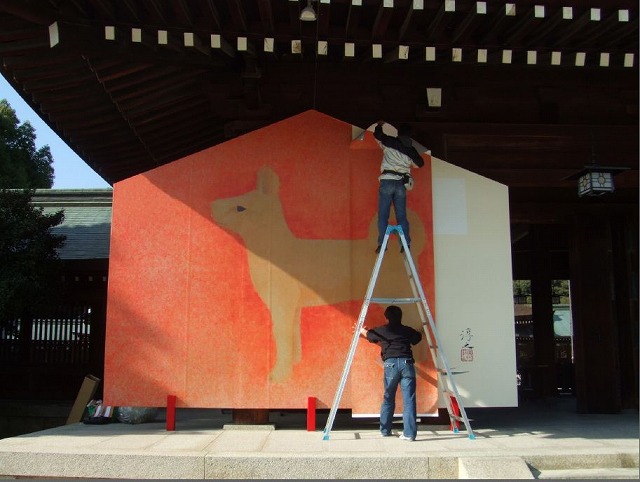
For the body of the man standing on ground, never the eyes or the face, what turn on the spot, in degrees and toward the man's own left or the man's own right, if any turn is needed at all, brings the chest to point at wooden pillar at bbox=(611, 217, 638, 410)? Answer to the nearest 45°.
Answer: approximately 45° to the man's own right

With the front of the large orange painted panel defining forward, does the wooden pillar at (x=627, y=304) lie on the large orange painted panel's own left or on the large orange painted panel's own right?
on the large orange painted panel's own left

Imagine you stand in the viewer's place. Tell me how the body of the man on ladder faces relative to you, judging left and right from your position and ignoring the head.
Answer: facing away from the viewer

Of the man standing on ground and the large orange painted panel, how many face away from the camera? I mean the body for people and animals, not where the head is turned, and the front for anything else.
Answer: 1

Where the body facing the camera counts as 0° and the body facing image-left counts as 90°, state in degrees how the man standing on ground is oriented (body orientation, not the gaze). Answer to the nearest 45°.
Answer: approximately 180°

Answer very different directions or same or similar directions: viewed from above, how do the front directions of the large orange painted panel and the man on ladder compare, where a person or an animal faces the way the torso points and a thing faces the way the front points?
very different directions

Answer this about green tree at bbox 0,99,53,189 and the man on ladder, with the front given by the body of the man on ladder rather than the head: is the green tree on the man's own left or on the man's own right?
on the man's own left

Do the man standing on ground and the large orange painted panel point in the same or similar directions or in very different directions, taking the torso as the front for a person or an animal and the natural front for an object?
very different directions
